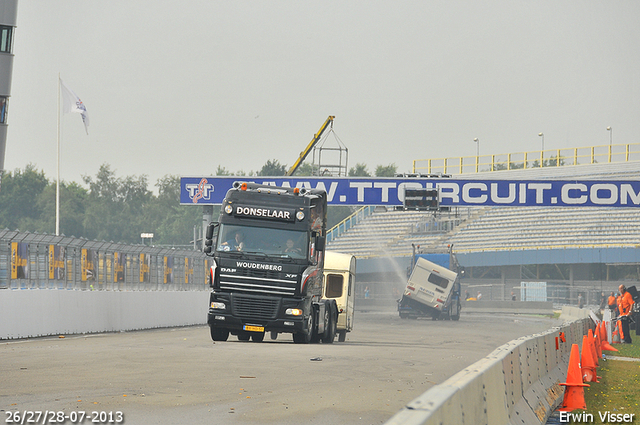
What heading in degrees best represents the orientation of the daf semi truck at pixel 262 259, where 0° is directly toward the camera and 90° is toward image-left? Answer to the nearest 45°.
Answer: approximately 0°

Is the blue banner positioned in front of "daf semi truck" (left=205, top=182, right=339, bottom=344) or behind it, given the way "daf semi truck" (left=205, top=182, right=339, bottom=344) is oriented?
behind

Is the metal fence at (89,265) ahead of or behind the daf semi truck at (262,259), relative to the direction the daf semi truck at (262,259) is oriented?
behind

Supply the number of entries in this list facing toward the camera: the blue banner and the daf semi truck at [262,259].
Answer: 2

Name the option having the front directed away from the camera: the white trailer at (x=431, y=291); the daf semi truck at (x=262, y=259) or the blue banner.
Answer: the white trailer

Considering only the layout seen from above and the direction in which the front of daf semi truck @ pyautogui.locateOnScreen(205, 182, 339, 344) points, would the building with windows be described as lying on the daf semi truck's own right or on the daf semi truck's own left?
on the daf semi truck's own right

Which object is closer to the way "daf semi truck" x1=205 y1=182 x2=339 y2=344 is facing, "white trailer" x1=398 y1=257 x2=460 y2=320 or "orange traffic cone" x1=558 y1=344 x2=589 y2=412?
the orange traffic cone
